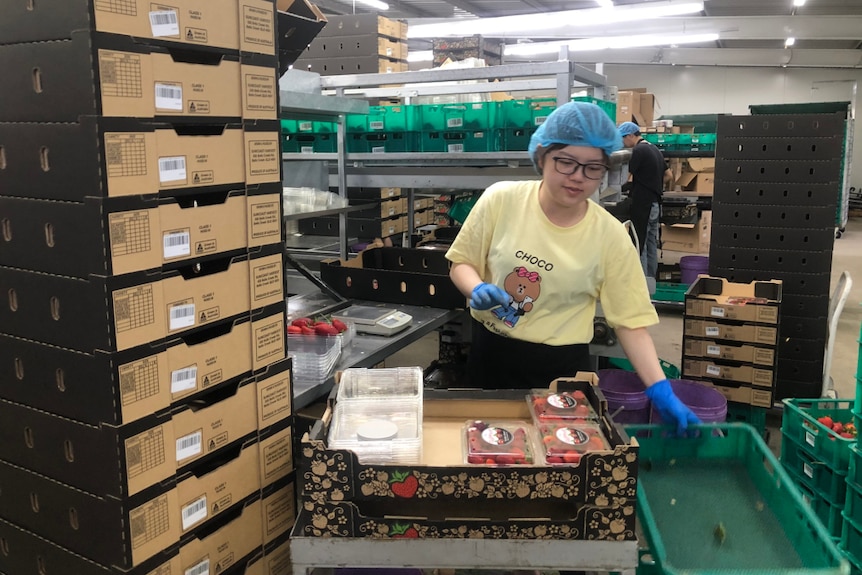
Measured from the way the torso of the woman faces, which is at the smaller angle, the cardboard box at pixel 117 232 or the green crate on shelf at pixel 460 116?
the cardboard box

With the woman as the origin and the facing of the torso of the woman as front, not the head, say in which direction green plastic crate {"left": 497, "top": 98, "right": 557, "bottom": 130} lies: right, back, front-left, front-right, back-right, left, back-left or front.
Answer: back

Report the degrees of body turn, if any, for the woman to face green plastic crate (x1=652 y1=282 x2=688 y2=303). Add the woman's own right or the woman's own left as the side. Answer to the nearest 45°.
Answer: approximately 180°

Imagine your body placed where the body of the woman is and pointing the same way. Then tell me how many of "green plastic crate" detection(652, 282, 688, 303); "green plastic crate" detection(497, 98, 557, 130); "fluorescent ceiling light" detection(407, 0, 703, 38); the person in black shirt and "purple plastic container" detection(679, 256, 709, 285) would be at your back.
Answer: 5

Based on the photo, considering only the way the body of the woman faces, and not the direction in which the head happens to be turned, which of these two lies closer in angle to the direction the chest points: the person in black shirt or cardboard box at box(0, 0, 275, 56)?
the cardboard box

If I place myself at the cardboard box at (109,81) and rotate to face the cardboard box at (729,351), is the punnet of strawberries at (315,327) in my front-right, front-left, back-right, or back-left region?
front-left

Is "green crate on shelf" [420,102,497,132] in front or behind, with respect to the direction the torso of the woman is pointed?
behind

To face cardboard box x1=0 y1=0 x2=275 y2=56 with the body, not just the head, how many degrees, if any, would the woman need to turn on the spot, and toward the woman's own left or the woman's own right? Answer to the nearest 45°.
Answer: approximately 45° to the woman's own right

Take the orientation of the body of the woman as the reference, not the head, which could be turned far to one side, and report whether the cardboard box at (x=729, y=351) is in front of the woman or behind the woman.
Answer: behind

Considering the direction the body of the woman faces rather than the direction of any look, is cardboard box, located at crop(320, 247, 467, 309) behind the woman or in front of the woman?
behind

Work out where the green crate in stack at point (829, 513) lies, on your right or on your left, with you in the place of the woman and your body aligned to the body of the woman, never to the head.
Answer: on your left

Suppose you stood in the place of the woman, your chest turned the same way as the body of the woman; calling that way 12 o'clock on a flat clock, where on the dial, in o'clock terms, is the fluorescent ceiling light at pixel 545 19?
The fluorescent ceiling light is roughly at 6 o'clock from the woman.

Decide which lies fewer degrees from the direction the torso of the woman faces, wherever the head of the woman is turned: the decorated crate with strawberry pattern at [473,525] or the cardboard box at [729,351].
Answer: the decorated crate with strawberry pattern

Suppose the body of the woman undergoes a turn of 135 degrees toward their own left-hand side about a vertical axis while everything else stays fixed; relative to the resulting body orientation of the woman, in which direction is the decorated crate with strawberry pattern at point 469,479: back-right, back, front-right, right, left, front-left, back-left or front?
back-right

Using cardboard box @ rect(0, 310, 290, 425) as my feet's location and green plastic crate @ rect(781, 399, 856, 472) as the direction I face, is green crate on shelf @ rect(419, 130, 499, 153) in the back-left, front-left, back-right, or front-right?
front-left

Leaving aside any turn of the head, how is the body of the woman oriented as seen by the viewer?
toward the camera

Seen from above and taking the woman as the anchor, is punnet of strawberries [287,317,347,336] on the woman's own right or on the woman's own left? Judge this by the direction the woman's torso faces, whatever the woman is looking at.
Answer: on the woman's own right
